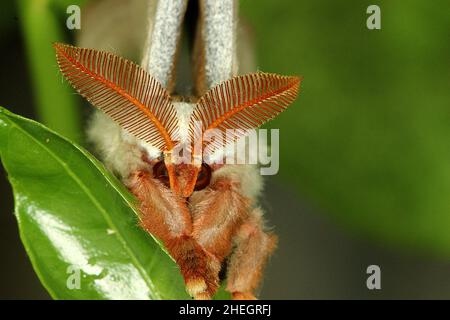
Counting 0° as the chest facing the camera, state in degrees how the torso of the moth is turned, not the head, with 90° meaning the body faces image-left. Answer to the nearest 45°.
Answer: approximately 0°
